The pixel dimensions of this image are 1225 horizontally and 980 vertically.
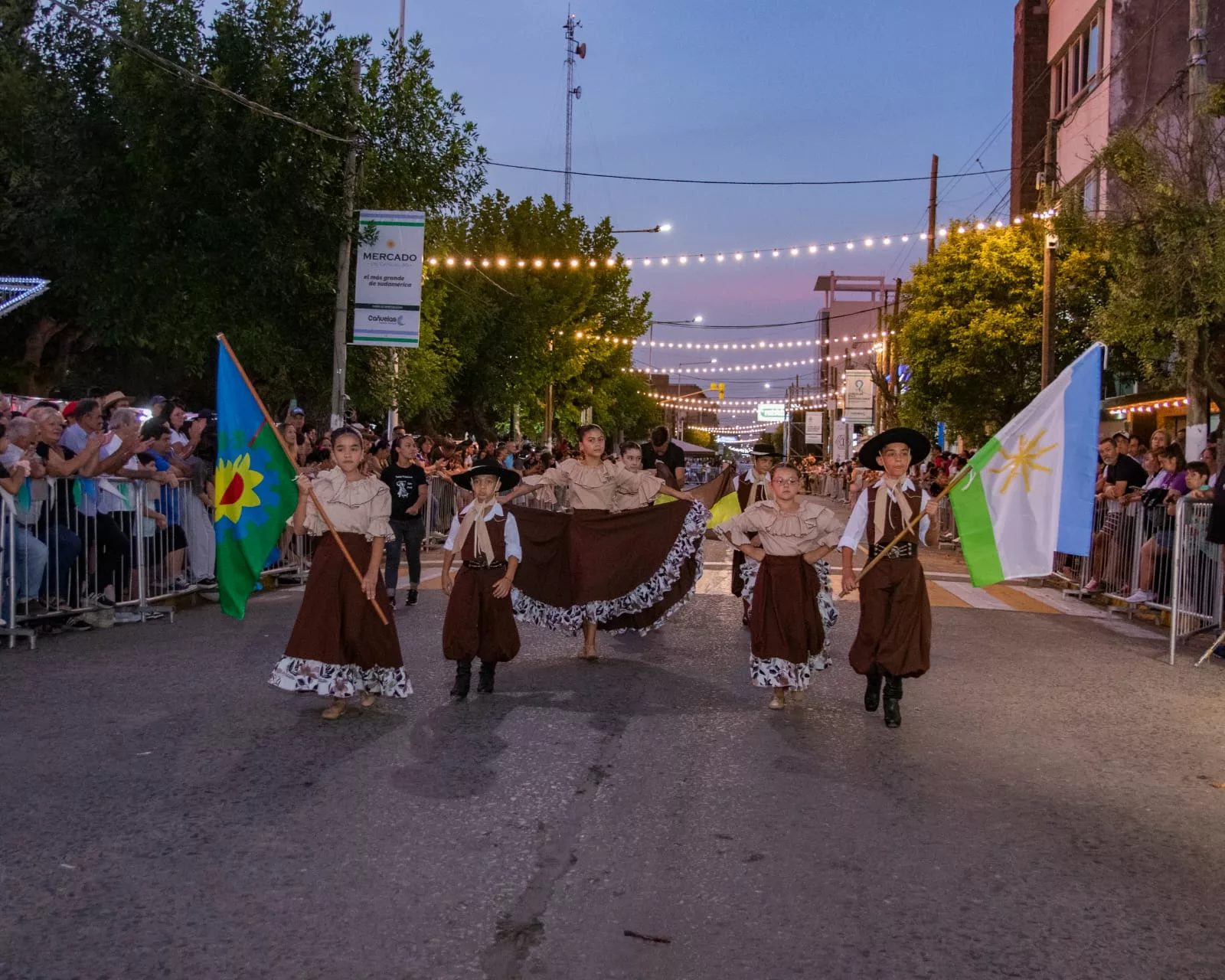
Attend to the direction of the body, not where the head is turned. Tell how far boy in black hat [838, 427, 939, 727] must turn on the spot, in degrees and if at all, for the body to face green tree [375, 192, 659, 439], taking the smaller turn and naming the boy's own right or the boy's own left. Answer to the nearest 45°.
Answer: approximately 180°

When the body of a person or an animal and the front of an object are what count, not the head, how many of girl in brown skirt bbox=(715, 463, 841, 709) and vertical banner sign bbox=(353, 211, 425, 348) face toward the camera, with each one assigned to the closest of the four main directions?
2

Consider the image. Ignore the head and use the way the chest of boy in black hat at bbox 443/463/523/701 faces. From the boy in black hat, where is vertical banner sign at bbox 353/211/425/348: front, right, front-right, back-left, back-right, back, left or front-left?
back

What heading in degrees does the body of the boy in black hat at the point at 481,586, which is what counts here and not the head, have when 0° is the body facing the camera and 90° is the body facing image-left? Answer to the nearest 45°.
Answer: approximately 0°

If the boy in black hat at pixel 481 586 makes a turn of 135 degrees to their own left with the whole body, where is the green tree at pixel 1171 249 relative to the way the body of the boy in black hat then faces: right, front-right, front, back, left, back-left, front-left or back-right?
front

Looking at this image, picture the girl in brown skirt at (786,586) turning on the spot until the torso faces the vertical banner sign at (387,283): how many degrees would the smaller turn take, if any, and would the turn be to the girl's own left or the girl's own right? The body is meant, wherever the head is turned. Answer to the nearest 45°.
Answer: approximately 135° to the girl's own right

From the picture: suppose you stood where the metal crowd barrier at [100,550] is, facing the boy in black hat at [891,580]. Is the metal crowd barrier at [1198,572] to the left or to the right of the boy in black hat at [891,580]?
left

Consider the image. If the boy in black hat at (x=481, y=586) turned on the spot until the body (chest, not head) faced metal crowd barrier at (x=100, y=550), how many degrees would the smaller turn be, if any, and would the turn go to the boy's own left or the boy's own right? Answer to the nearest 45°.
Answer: approximately 135° to the boy's own right
